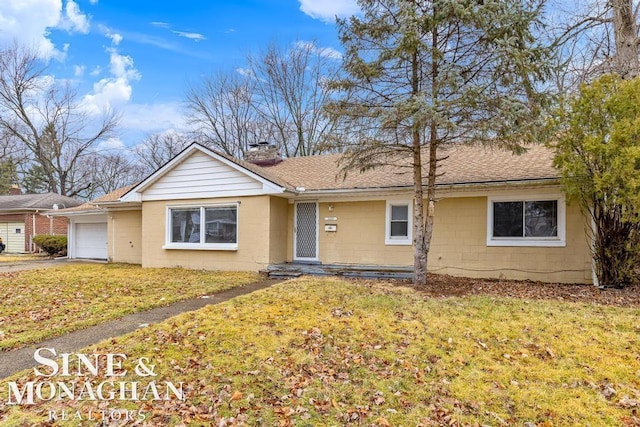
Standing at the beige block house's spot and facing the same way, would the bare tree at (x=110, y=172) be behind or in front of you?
behind

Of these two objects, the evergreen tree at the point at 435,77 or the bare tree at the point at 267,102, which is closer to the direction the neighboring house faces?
the evergreen tree

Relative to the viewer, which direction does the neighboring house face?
toward the camera

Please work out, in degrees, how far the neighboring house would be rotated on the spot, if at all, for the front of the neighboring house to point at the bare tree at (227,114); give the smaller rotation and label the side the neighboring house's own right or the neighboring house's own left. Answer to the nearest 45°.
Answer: approximately 90° to the neighboring house's own left

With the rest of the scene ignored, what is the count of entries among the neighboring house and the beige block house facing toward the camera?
2

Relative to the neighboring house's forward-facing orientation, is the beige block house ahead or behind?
ahead

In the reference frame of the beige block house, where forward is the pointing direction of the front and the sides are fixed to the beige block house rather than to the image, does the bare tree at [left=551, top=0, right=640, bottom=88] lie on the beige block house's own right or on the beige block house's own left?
on the beige block house's own left

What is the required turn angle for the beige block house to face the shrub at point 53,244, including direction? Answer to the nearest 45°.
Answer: approximately 135° to its right

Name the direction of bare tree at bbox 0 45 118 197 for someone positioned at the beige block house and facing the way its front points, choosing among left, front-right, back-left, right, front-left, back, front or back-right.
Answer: back-right
